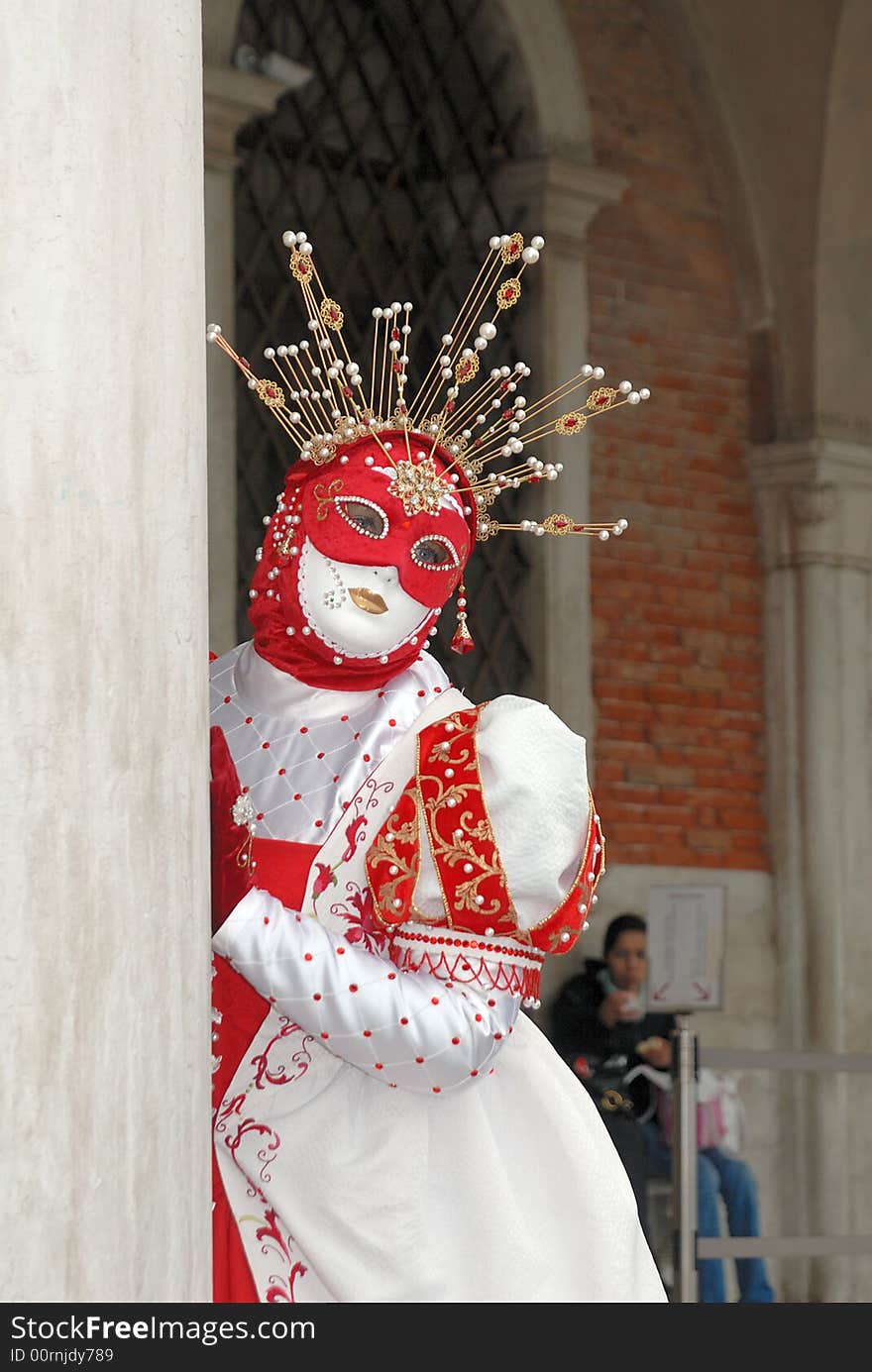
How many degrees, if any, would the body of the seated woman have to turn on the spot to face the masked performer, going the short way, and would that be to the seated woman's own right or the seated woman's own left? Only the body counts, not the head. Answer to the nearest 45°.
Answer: approximately 45° to the seated woman's own right

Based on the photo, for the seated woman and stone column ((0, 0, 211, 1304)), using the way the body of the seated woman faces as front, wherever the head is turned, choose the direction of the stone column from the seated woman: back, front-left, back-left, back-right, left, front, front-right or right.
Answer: front-right

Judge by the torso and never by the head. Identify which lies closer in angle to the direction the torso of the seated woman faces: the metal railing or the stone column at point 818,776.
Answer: the metal railing

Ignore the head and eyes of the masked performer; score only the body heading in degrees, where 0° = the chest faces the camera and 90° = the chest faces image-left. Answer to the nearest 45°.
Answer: approximately 45°

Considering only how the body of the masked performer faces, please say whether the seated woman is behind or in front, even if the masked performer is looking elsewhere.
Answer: behind

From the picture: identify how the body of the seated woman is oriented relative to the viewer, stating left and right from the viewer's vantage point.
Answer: facing the viewer and to the right of the viewer

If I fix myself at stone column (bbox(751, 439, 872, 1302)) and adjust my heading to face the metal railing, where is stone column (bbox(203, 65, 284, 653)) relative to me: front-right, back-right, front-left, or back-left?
front-right

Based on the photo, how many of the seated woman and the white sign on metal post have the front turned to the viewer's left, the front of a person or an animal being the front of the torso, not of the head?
0

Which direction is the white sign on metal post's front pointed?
toward the camera
